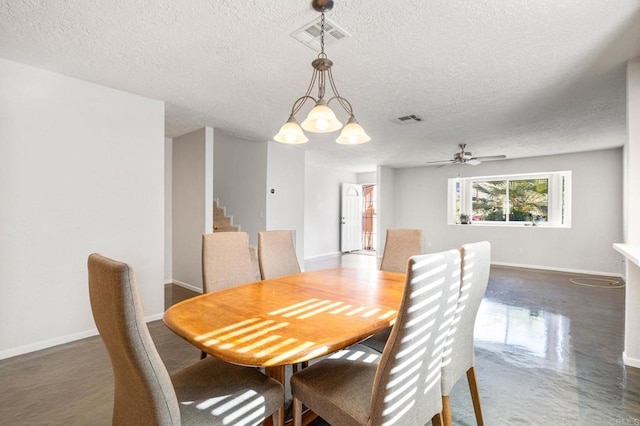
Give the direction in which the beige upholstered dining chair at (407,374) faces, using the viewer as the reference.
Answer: facing away from the viewer and to the left of the viewer

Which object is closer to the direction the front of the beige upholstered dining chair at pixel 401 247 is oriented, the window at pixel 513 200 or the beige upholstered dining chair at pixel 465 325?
the beige upholstered dining chair

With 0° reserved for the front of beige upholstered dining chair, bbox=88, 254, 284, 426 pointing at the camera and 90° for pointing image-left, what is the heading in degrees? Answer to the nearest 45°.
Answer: approximately 225°

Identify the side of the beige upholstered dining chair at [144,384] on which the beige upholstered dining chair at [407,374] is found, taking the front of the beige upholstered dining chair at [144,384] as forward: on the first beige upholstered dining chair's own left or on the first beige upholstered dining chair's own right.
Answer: on the first beige upholstered dining chair's own right

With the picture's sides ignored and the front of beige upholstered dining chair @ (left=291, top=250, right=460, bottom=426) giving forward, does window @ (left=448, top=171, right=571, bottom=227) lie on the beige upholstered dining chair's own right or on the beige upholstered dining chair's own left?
on the beige upholstered dining chair's own right

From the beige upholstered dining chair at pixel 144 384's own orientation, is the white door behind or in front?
in front

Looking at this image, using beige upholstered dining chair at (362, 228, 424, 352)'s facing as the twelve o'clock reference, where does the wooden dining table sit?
The wooden dining table is roughly at 11 o'clock from the beige upholstered dining chair.

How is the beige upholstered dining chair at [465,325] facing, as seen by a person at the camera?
facing away from the viewer and to the left of the viewer

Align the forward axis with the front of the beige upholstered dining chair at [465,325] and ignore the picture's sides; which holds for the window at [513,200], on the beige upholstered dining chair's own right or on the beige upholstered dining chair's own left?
on the beige upholstered dining chair's own right

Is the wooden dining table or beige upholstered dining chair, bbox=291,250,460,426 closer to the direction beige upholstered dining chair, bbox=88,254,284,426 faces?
the wooden dining table

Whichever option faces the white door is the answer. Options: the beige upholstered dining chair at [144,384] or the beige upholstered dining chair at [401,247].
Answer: the beige upholstered dining chair at [144,384]
